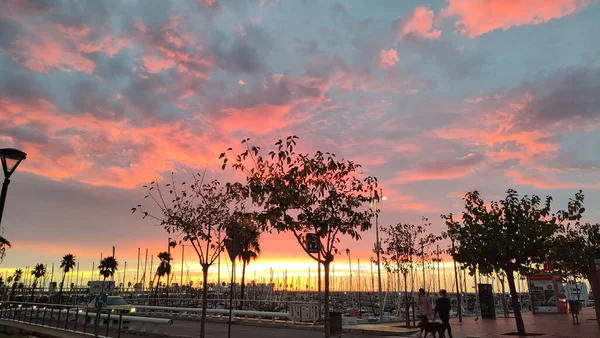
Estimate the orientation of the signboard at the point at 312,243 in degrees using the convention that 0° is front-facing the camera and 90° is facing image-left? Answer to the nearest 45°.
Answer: approximately 0°

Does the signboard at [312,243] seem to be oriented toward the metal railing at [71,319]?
no

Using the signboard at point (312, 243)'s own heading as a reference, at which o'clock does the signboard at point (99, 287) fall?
the signboard at point (99, 287) is roughly at 4 o'clock from the signboard at point (312, 243).

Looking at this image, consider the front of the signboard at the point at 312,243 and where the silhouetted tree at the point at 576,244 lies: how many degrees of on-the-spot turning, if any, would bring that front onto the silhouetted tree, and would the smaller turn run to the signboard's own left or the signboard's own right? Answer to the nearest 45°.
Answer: approximately 135° to the signboard's own left

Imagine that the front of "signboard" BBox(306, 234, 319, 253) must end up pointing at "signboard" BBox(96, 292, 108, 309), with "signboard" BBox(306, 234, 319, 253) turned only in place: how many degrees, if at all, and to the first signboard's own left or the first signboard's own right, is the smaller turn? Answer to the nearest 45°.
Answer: approximately 135° to the first signboard's own right

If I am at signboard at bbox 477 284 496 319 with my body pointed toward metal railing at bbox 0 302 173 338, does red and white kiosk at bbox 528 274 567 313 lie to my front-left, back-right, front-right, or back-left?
back-right

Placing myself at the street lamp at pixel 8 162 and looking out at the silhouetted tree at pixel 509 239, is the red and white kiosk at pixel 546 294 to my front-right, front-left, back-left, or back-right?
front-left

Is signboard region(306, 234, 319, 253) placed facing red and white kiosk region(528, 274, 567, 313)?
no

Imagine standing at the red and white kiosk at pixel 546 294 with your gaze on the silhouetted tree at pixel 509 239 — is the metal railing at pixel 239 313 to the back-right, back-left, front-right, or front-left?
front-right

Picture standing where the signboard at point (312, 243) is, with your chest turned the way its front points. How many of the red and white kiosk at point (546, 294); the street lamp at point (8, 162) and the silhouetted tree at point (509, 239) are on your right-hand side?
1
